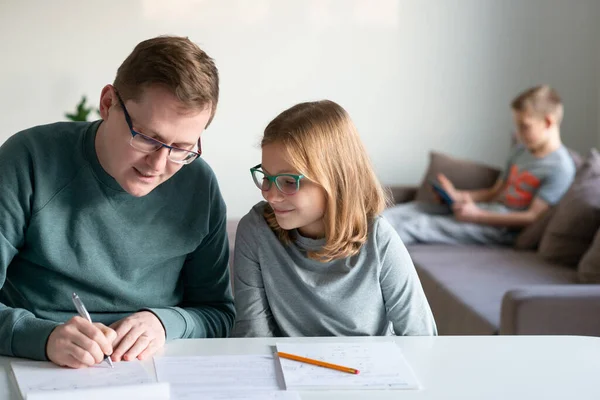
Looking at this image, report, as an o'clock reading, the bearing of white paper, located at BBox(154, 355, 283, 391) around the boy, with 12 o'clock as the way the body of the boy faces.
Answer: The white paper is roughly at 11 o'clock from the boy.

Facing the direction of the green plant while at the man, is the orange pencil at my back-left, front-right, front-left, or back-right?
back-right

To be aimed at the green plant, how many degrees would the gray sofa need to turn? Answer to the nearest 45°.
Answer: approximately 45° to its right

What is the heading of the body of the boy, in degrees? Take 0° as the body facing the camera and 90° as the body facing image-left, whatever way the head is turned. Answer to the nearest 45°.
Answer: approximately 45°

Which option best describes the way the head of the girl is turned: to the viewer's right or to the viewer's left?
to the viewer's left
